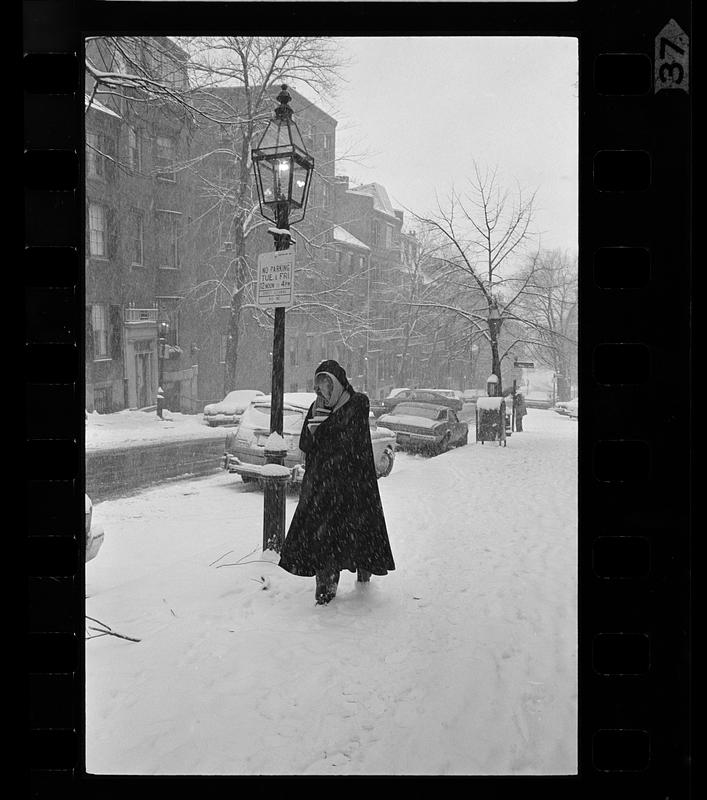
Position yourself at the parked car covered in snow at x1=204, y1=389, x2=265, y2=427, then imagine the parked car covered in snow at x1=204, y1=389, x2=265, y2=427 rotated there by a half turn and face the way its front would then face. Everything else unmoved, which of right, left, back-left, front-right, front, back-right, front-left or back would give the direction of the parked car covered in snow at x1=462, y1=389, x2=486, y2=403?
front-right

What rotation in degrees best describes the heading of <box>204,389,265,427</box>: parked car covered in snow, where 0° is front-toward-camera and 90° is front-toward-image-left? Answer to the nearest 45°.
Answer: approximately 45°

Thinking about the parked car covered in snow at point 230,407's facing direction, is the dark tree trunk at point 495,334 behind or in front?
behind
